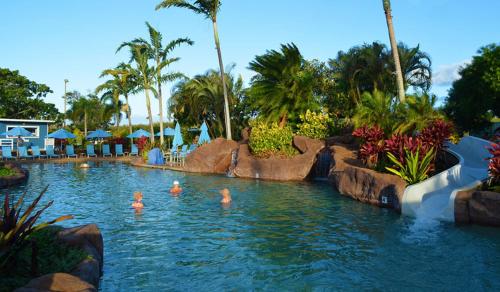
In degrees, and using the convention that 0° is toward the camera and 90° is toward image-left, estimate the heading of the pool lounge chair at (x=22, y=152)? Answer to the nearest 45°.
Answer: approximately 315°

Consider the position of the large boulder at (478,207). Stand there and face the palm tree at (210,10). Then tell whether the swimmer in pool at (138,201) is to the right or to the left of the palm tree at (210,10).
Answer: left

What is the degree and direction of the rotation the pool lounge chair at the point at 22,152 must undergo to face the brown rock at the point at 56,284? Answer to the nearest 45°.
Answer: approximately 45° to its right

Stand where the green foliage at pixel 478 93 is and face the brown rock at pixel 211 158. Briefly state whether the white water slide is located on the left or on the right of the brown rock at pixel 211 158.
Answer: left
